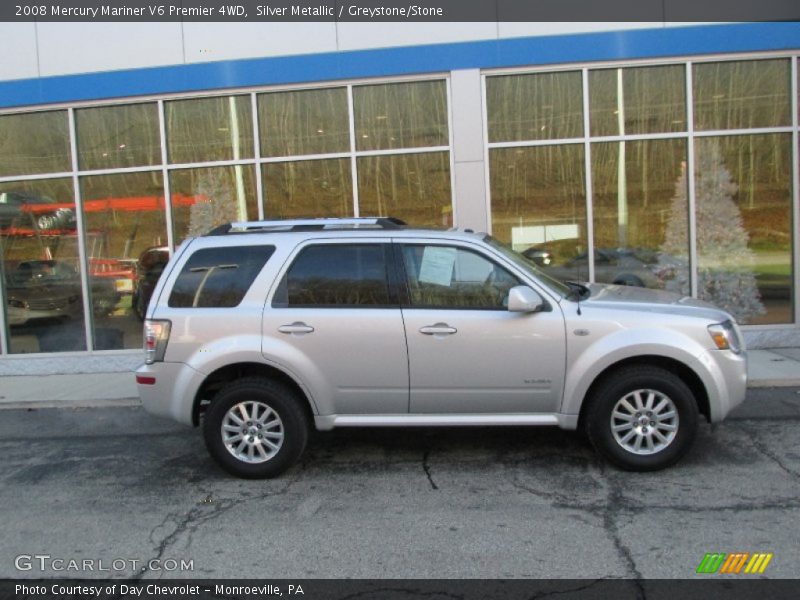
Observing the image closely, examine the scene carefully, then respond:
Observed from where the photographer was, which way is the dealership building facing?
facing the viewer

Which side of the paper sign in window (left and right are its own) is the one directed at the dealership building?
back

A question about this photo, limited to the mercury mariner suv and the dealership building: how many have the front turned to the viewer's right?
1

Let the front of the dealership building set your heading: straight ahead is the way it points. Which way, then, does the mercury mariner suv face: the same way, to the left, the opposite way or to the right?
to the left

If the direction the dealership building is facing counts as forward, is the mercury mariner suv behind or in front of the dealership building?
in front

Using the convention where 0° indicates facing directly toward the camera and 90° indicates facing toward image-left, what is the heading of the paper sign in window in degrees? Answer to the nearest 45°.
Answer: approximately 0°

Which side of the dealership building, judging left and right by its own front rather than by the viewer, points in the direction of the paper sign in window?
front

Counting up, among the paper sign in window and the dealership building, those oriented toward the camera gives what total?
2

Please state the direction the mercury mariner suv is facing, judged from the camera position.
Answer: facing to the right of the viewer

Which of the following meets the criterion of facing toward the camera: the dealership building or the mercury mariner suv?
the dealership building

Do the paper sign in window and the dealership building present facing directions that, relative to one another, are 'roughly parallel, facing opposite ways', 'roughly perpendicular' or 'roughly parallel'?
roughly parallel

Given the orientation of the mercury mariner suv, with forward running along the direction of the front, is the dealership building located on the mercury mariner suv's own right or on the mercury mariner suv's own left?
on the mercury mariner suv's own left
